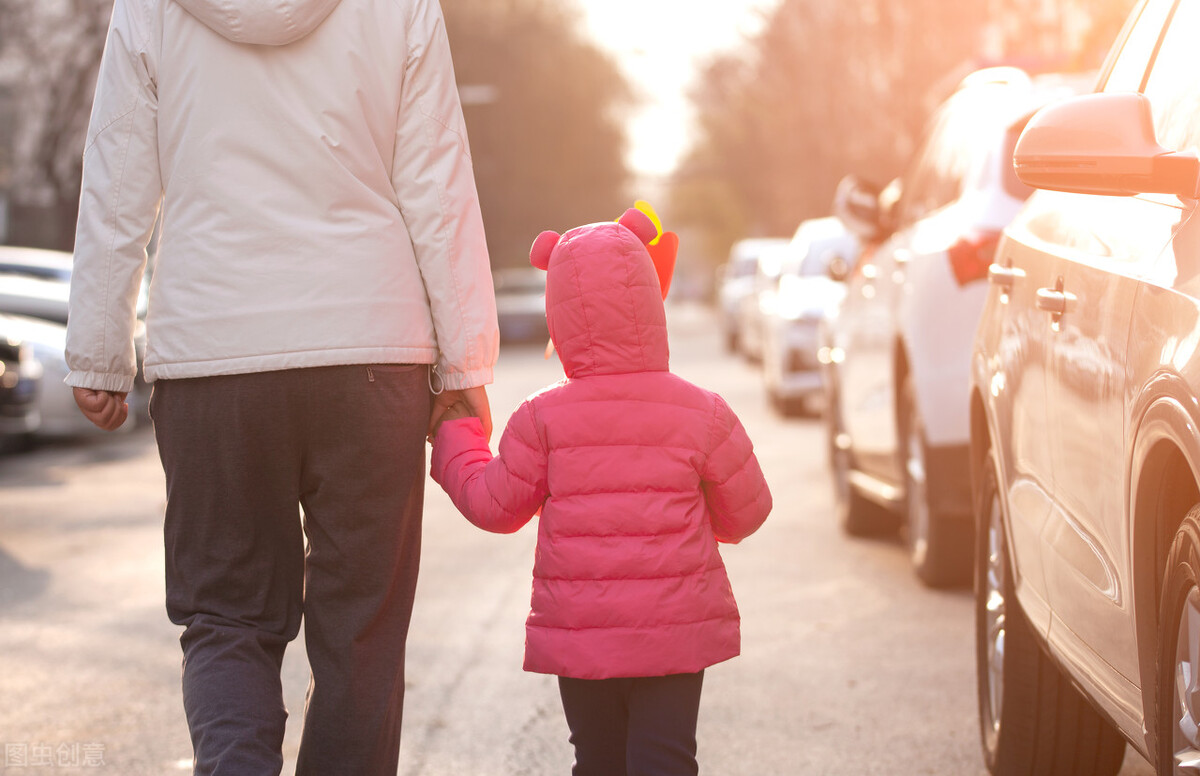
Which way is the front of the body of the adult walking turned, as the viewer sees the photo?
away from the camera

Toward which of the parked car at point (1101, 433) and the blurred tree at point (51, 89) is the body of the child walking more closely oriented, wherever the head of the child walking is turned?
the blurred tree

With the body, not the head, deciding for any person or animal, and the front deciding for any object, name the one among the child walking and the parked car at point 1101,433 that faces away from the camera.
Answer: the child walking

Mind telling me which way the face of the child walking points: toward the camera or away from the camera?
away from the camera

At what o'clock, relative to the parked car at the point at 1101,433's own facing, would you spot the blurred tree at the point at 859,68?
The blurred tree is roughly at 7 o'clock from the parked car.

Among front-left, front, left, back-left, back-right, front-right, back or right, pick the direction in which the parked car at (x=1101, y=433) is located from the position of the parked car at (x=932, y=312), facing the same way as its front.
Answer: back-left

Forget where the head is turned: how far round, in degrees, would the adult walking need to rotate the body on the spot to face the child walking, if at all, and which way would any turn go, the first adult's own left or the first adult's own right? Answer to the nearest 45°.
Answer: approximately 135° to the first adult's own right

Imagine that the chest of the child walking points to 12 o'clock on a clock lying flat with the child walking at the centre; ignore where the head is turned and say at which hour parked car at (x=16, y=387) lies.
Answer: The parked car is roughly at 11 o'clock from the child walking.

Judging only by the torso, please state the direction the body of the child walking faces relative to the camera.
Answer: away from the camera

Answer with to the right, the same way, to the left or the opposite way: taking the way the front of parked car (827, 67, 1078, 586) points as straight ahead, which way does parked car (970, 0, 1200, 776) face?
the opposite way

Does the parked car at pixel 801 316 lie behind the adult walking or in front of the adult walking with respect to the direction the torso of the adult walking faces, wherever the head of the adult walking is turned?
in front

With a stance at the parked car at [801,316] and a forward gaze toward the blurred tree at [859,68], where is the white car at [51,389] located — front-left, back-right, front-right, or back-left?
back-left

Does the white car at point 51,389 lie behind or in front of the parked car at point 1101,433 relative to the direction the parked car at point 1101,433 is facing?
behind

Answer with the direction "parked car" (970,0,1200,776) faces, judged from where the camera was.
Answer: facing the viewer and to the right of the viewer

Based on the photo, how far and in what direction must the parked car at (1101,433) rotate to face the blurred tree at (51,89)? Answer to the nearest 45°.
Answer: approximately 180°

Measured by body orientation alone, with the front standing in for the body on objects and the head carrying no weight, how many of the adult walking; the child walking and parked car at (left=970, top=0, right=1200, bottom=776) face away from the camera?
2
